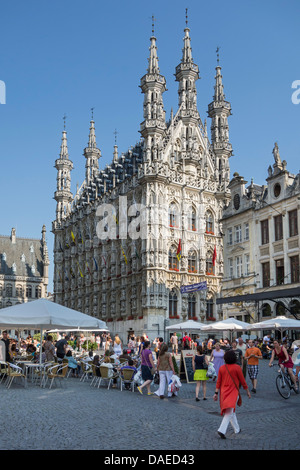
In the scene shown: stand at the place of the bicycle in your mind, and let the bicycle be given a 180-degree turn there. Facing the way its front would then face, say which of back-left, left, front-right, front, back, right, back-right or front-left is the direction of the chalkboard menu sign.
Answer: left

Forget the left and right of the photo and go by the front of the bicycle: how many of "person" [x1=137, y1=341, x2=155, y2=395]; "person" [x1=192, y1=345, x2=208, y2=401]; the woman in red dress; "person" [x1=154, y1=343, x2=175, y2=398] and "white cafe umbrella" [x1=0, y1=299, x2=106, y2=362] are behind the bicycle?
0

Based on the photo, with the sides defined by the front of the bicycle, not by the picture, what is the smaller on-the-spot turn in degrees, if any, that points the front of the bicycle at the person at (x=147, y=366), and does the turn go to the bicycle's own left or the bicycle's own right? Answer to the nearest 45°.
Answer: approximately 45° to the bicycle's own right

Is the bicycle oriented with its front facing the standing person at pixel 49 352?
no
